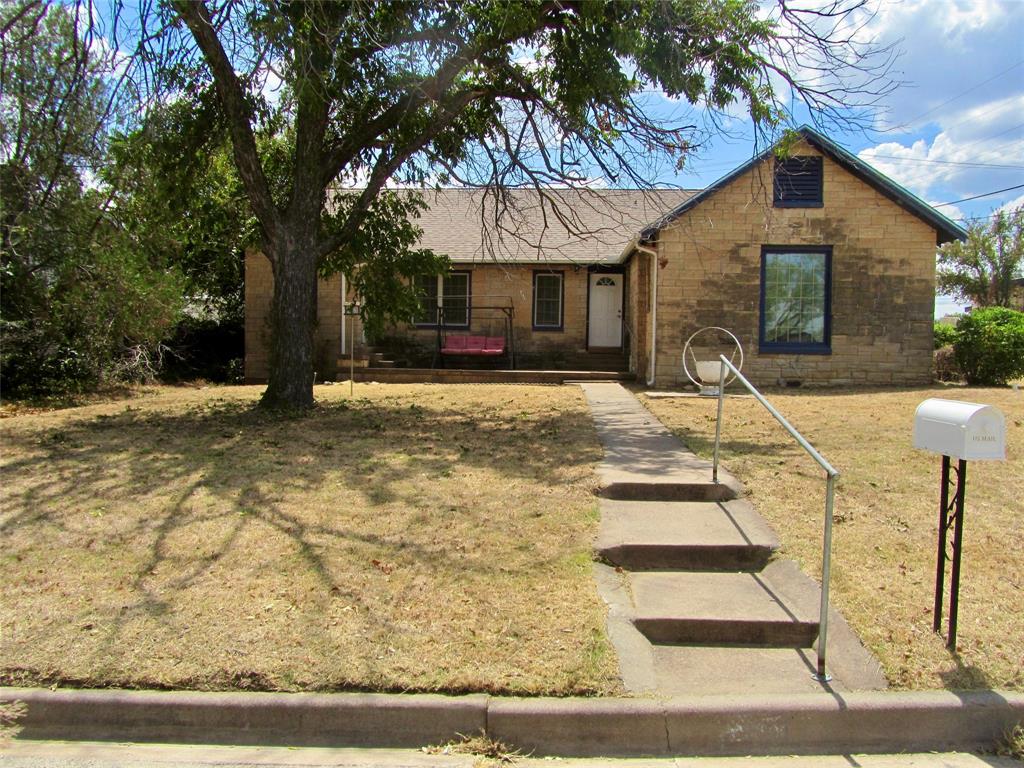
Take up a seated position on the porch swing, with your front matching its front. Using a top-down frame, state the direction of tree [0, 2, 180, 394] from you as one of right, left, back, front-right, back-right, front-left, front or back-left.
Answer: front-right

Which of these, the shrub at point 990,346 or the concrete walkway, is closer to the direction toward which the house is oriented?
the concrete walkway

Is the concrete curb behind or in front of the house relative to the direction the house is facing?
in front

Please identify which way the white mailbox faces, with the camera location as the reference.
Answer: facing the viewer and to the right of the viewer

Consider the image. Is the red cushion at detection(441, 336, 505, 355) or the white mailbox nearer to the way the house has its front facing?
the white mailbox

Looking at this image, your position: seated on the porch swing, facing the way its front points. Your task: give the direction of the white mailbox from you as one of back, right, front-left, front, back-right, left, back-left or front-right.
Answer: front

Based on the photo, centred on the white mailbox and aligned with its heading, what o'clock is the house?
The house is roughly at 7 o'clock from the white mailbox.

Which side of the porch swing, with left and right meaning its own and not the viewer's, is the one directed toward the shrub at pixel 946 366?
left

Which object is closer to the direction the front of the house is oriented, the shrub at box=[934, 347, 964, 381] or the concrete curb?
the concrete curb

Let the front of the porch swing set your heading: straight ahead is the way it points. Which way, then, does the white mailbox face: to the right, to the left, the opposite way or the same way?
the same way

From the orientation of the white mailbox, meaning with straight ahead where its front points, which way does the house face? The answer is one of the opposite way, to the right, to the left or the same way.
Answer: the same way

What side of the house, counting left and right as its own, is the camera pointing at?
front

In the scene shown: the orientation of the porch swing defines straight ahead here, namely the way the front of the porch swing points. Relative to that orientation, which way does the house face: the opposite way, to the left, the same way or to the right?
the same way

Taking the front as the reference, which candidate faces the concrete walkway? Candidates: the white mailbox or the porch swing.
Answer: the porch swing

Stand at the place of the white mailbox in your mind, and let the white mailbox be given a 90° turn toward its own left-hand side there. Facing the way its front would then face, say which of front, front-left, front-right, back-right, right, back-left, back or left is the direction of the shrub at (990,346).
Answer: front-left

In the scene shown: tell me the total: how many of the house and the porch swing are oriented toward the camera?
2

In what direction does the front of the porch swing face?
toward the camera

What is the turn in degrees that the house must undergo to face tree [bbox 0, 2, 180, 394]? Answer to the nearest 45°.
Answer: approximately 90° to its right

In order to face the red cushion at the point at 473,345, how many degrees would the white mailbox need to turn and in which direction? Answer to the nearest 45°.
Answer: approximately 180°
